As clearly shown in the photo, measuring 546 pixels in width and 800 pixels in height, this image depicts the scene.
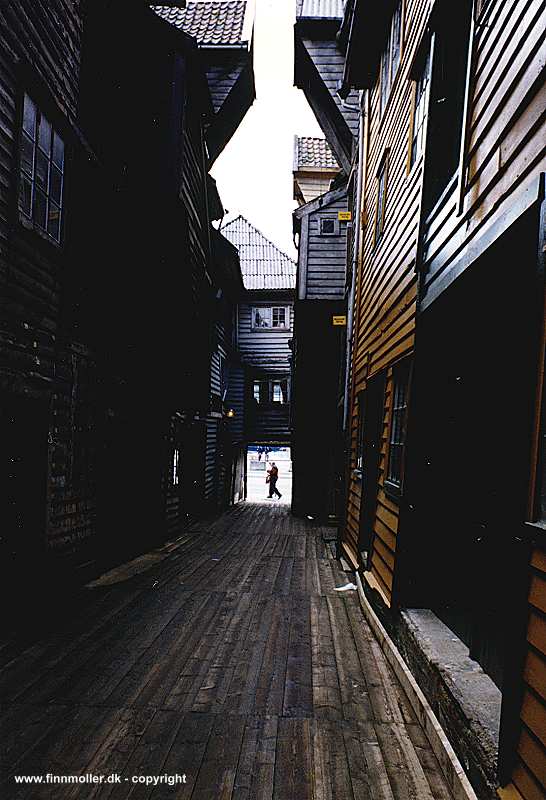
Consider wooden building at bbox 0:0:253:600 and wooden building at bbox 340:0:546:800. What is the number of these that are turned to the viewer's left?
1

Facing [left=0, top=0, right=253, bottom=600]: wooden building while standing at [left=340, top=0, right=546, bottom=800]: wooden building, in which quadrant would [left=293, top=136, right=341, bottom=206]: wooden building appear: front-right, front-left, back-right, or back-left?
front-right

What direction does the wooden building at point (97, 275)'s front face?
to the viewer's right

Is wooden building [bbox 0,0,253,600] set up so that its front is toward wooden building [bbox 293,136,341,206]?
no

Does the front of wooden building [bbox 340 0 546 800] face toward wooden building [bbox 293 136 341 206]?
no

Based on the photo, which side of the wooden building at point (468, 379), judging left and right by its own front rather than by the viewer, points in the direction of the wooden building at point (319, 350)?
right

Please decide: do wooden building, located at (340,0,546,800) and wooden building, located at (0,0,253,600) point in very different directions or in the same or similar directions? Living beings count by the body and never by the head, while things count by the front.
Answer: very different directions

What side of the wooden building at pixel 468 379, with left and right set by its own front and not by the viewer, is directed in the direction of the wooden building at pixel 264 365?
right

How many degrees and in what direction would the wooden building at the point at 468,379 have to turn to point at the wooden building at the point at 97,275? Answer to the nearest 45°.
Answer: approximately 45° to its right

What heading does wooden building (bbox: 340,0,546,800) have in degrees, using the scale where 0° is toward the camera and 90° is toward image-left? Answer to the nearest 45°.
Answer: approximately 90°
